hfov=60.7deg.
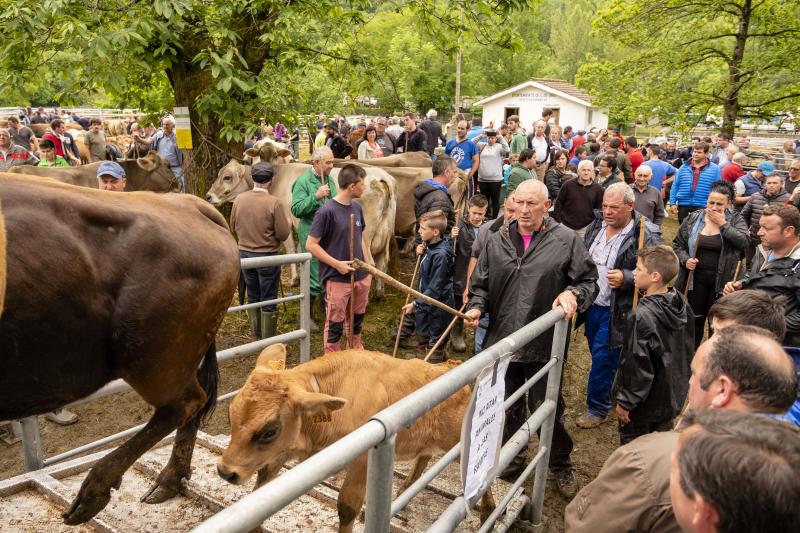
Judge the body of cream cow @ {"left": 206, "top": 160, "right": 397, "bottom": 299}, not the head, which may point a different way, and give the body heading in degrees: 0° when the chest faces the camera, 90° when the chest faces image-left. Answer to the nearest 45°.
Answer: approximately 90°

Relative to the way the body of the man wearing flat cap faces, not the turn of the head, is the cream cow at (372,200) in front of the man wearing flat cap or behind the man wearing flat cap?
in front

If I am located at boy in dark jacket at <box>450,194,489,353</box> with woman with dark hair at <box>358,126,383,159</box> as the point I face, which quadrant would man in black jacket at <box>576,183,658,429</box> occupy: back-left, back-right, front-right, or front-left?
back-right

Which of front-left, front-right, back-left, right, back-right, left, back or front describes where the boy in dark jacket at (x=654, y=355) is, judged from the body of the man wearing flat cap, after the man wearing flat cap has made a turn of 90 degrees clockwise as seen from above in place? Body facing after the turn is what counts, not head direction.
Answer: front-right

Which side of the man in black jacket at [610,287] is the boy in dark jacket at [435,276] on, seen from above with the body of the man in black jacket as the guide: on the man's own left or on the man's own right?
on the man's own right

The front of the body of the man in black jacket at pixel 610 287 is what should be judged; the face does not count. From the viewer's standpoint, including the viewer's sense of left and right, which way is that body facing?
facing the viewer and to the left of the viewer

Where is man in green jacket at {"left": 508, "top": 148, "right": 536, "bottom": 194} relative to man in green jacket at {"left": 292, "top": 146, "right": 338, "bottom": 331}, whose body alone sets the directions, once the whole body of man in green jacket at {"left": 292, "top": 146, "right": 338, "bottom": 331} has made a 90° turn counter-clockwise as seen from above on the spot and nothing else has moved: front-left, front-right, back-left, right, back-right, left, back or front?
front

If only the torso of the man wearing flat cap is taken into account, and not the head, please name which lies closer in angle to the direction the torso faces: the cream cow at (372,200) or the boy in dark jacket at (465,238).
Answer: the cream cow

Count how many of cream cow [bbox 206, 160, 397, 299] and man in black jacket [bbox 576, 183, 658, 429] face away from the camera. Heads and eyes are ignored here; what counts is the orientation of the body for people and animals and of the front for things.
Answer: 0

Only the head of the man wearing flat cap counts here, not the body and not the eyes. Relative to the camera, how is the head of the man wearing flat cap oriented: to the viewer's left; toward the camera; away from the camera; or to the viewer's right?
away from the camera

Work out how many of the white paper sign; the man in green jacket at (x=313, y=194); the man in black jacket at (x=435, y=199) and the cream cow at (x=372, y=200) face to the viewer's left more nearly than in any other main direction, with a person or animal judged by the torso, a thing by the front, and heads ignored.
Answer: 1

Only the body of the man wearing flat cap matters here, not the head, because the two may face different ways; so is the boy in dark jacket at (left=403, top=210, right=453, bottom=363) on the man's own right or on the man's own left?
on the man's own right
